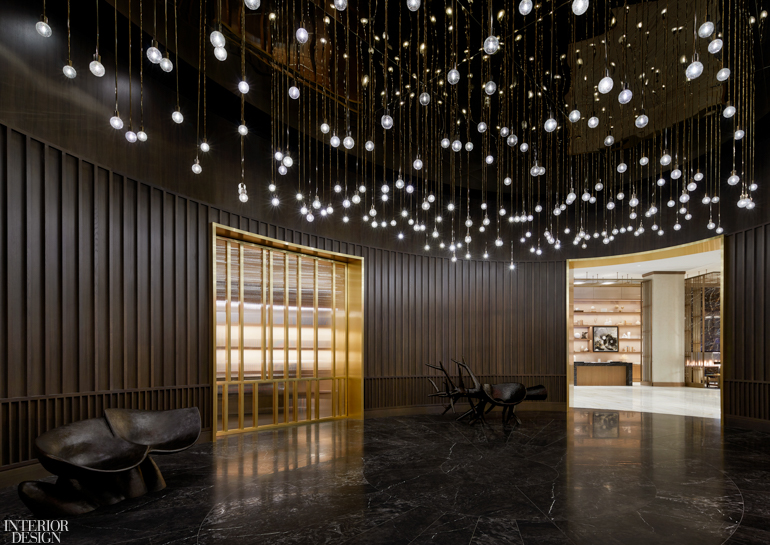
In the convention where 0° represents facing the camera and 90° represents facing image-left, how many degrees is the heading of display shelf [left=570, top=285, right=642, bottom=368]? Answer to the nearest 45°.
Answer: approximately 0°

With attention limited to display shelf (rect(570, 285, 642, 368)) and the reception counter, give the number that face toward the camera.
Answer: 2

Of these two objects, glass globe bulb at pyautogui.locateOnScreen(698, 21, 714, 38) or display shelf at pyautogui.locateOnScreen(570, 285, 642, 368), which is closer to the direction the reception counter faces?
the glass globe bulb

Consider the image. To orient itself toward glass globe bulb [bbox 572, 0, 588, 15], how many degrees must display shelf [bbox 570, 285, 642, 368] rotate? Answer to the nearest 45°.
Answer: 0° — it already faces it

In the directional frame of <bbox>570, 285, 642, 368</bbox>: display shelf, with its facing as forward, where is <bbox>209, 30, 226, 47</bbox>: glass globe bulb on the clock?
The glass globe bulb is roughly at 12 o'clock from the display shelf.

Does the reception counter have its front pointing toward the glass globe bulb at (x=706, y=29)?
yes

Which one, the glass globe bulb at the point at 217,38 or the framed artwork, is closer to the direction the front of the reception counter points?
the glass globe bulb

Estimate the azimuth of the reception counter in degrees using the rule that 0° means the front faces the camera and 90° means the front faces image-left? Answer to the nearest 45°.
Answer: approximately 0°
